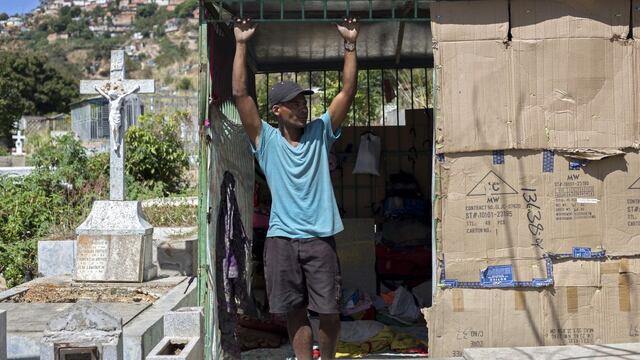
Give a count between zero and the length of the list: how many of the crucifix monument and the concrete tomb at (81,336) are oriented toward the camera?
2

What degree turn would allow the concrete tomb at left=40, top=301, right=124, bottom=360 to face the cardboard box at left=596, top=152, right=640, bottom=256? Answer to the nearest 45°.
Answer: approximately 90° to its left

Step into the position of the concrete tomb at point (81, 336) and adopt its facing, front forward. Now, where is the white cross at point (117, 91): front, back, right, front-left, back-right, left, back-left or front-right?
back

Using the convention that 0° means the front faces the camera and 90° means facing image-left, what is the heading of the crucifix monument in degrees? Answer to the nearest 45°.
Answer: approximately 0°

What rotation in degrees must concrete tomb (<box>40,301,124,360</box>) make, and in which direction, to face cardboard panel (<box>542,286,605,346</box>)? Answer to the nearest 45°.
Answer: approximately 90° to its left

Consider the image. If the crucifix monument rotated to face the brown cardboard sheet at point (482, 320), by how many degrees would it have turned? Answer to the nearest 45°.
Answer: approximately 45° to its left

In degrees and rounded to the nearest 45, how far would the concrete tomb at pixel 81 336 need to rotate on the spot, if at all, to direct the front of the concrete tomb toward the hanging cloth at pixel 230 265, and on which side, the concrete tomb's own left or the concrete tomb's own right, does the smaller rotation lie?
approximately 135° to the concrete tomb's own left

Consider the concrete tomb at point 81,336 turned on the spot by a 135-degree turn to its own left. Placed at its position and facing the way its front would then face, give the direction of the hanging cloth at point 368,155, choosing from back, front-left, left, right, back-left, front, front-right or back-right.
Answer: front

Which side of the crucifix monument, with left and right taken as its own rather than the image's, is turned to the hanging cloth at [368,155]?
left

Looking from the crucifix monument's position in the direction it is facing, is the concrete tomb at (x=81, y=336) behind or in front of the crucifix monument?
in front
